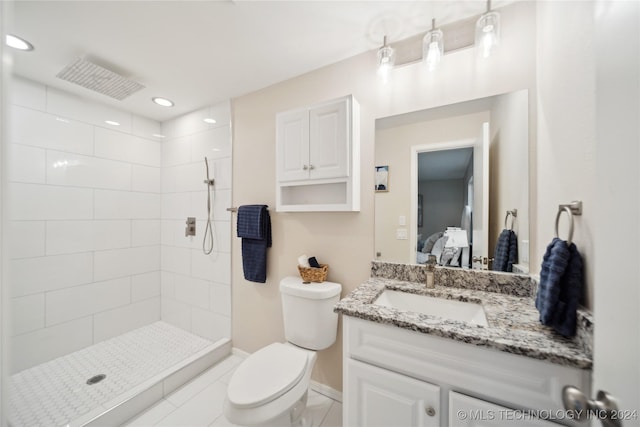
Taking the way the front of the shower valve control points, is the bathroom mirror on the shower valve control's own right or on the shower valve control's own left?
on the shower valve control's own left

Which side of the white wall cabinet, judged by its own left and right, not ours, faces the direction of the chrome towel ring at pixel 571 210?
left

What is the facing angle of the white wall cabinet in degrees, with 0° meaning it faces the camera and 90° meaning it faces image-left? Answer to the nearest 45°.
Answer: approximately 45°

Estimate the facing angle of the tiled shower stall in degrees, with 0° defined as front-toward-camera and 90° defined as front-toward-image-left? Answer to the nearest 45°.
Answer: approximately 315°

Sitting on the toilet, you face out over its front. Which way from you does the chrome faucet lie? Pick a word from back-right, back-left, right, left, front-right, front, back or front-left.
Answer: back-left
